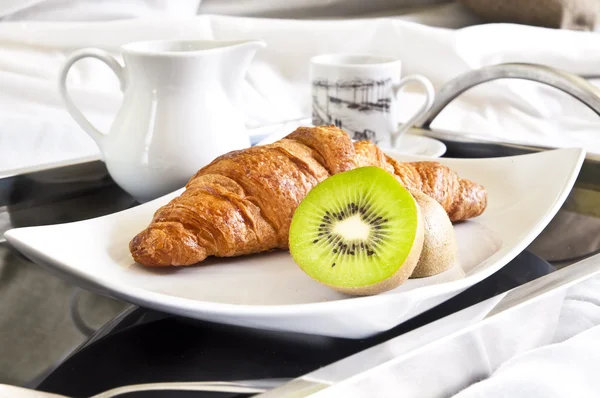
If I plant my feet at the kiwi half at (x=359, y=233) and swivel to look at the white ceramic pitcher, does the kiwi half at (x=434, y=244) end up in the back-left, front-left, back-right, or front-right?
back-right

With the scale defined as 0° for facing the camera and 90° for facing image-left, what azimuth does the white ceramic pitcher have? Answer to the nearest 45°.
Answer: approximately 270°
